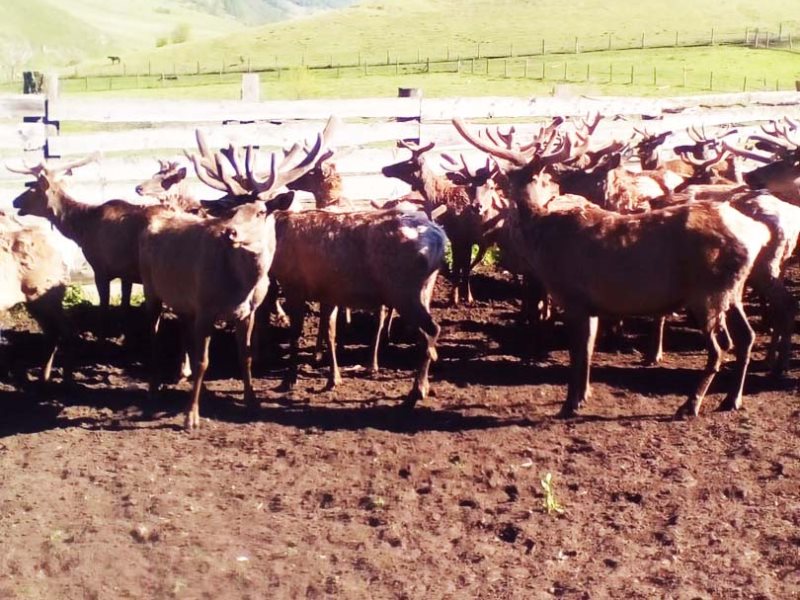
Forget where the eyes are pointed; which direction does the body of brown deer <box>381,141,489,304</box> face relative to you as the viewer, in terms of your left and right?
facing to the left of the viewer

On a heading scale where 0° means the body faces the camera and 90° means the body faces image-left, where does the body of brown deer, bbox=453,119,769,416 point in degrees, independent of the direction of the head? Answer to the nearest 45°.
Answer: approximately 90°

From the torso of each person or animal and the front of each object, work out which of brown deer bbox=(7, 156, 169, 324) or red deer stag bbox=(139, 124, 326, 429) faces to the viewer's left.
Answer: the brown deer

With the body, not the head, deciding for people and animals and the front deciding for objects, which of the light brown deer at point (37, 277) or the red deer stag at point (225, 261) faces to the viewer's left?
the light brown deer

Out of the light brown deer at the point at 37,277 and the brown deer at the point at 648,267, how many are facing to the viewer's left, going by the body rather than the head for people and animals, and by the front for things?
2

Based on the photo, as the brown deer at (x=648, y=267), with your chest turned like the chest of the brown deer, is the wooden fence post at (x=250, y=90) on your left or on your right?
on your right

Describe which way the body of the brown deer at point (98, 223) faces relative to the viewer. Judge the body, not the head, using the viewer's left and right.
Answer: facing to the left of the viewer

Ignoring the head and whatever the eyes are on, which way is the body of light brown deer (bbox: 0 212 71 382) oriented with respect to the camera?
to the viewer's left

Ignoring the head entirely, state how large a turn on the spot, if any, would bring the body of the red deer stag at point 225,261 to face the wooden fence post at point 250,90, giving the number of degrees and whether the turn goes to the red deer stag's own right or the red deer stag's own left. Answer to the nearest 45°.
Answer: approximately 135° to the red deer stag's own left
